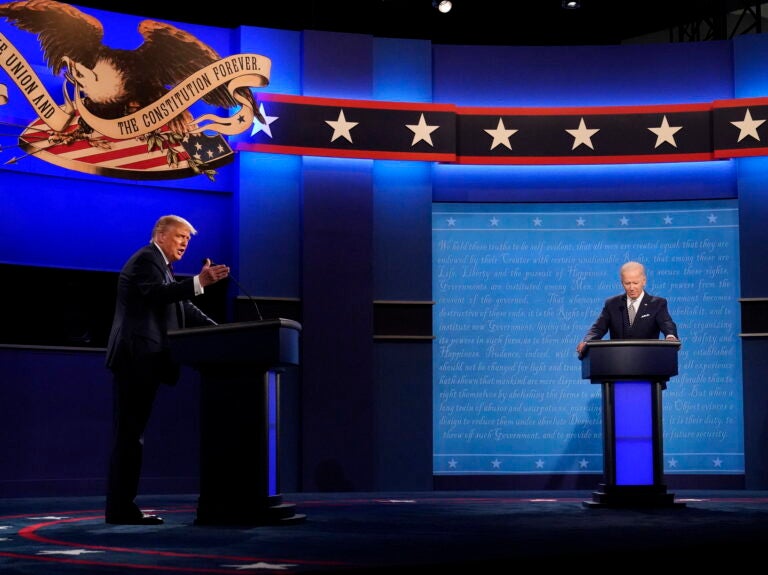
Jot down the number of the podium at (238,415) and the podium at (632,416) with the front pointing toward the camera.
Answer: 1

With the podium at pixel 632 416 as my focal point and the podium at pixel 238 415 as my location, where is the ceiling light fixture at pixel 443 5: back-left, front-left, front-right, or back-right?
front-left

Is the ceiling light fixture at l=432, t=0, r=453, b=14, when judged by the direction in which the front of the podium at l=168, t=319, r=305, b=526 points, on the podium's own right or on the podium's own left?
on the podium's own left

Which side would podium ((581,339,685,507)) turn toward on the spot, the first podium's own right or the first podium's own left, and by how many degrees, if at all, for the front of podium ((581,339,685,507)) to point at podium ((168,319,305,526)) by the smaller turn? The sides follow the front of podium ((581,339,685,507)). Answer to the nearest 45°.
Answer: approximately 45° to the first podium's own right

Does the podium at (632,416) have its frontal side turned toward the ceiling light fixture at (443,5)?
no

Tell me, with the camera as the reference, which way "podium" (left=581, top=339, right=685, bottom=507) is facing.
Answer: facing the viewer

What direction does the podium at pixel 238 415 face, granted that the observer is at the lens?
facing to the right of the viewer

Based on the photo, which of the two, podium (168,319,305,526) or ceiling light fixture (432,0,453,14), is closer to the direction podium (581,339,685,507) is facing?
the podium

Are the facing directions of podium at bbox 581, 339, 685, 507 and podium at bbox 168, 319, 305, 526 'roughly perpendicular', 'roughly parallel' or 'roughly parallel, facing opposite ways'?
roughly perpendicular

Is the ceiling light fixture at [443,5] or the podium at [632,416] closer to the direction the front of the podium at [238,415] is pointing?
the podium
